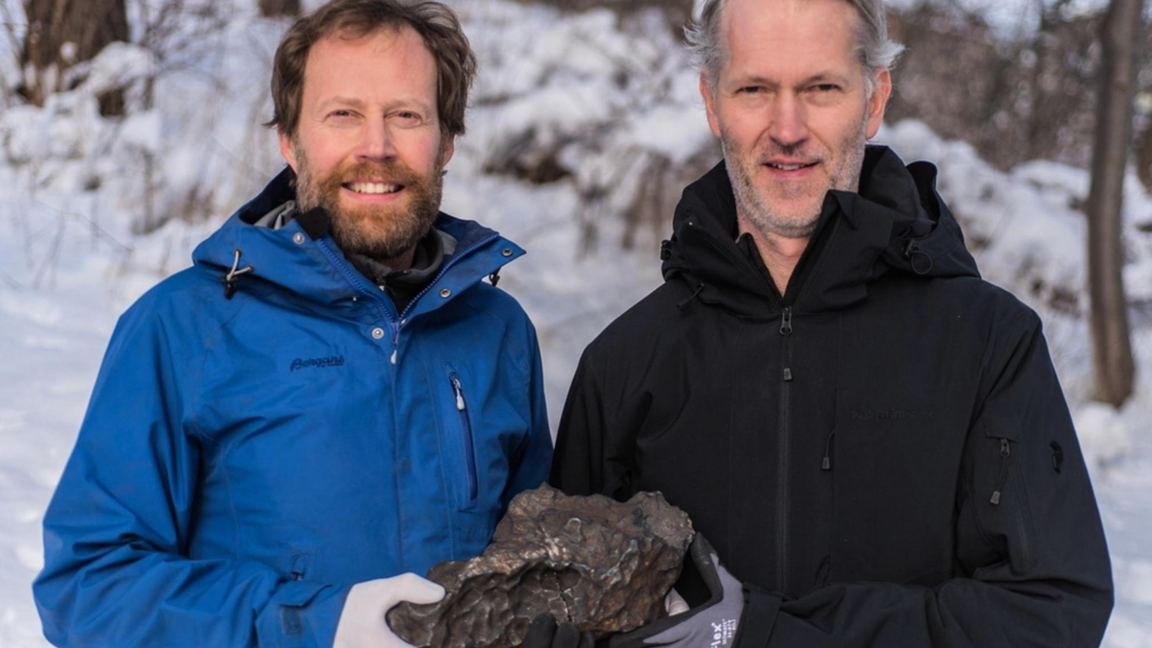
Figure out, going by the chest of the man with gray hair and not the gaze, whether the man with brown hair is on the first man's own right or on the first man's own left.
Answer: on the first man's own right

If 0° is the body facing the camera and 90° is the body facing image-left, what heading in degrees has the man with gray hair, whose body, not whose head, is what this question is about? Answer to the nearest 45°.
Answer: approximately 0°
